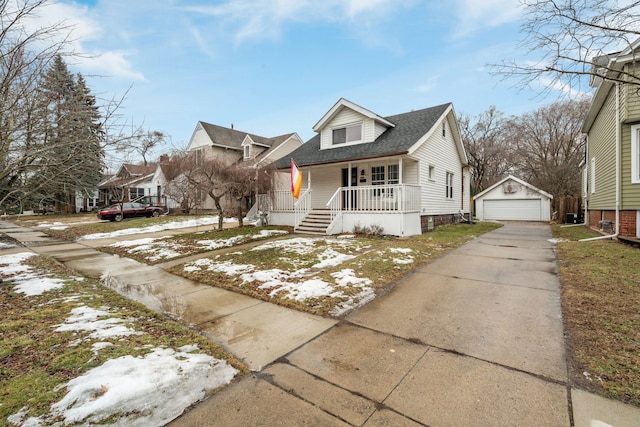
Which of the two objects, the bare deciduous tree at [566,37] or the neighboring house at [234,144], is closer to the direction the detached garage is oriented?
the bare deciduous tree

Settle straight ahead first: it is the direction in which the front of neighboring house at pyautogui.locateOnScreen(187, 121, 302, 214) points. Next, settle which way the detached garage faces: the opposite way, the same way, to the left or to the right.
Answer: the same way

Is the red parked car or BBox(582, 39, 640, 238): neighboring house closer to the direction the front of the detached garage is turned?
the neighboring house

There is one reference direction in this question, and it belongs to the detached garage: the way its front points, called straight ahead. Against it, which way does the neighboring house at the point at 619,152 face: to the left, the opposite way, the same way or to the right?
the same way

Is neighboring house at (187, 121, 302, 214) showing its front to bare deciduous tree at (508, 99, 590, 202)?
no

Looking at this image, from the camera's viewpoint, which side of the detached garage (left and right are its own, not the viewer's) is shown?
front

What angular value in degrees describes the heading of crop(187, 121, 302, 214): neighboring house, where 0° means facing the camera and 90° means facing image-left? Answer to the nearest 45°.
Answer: approximately 45°

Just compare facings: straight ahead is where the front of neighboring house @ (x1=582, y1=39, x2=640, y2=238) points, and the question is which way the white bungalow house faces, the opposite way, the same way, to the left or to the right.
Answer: the same way

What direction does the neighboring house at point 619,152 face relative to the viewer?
toward the camera

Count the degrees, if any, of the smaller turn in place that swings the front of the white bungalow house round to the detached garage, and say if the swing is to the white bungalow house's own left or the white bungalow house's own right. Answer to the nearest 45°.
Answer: approximately 180°

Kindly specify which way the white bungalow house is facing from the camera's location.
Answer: facing the viewer and to the left of the viewer

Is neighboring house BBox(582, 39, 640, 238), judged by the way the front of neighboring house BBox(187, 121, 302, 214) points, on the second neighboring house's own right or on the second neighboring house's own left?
on the second neighboring house's own left

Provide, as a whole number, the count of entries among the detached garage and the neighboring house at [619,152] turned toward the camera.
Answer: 2
